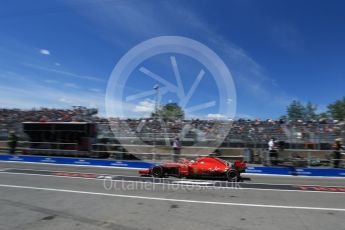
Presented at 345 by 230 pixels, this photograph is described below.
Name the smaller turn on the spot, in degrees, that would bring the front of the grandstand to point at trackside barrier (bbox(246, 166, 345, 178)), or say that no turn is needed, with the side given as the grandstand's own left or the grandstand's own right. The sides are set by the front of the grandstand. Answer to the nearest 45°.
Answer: approximately 45° to the grandstand's own left

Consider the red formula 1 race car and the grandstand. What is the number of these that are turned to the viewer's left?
1

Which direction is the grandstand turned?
toward the camera

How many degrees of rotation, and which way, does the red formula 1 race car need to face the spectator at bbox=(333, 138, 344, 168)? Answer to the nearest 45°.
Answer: approximately 135° to its right

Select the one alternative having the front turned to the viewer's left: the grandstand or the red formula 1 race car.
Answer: the red formula 1 race car

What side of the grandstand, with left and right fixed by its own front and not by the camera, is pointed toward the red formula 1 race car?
front

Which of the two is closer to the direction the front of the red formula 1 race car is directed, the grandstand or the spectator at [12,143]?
the spectator

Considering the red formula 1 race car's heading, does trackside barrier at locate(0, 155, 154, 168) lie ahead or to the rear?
ahead

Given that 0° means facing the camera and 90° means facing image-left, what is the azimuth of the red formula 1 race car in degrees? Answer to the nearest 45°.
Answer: approximately 90°

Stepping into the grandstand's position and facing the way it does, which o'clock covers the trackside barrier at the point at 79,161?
The trackside barrier is roughly at 1 o'clock from the grandstand.

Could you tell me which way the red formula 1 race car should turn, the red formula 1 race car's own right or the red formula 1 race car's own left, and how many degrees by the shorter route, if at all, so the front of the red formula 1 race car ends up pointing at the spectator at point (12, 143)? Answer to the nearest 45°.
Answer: approximately 45° to the red formula 1 race car's own right

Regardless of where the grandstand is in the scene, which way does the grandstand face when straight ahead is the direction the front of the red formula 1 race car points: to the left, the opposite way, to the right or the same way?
to the left
